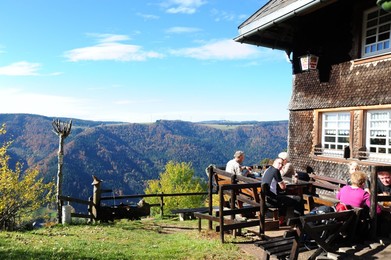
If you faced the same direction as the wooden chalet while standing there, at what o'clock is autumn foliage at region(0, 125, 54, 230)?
The autumn foliage is roughly at 2 o'clock from the wooden chalet.

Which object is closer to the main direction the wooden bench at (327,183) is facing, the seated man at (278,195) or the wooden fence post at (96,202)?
the seated man

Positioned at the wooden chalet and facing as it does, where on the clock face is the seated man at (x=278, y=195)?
The seated man is roughly at 11 o'clock from the wooden chalet.

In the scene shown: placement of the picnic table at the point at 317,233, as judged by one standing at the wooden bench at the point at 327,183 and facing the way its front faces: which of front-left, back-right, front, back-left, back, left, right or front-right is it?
front-left

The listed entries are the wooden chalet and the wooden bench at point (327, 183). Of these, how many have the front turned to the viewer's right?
0

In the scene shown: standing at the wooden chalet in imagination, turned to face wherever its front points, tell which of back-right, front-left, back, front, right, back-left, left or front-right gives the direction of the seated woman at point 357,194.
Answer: front-left
